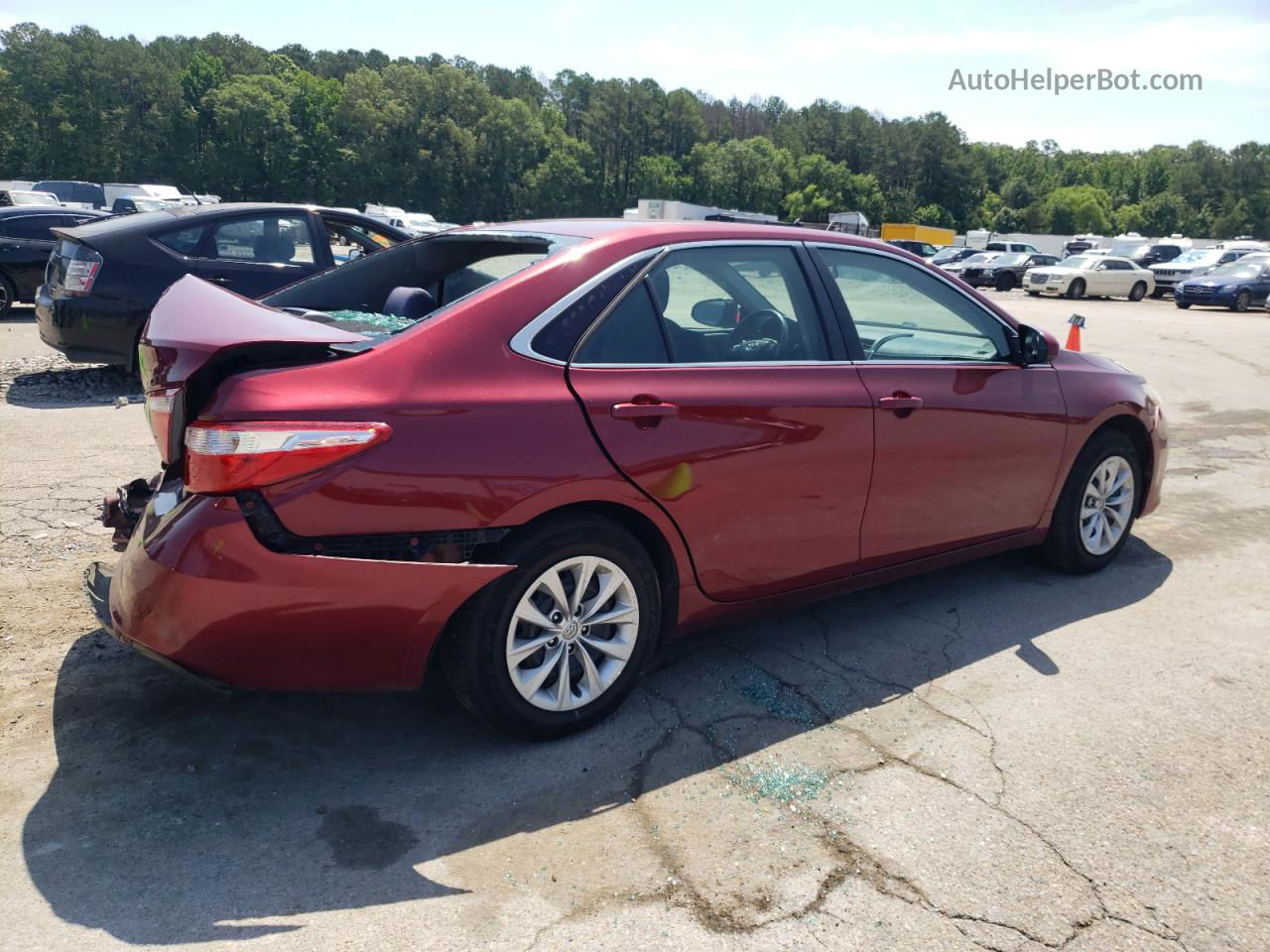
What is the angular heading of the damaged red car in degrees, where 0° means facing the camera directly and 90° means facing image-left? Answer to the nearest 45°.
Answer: approximately 225°

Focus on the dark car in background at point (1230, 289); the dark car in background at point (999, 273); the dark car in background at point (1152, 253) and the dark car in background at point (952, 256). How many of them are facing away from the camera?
0

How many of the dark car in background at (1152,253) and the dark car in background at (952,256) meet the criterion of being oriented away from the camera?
0

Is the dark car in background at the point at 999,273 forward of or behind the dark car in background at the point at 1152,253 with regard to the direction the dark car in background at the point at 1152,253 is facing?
forward

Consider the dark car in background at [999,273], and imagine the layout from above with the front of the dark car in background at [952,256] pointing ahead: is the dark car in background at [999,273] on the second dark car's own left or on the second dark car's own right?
on the second dark car's own left

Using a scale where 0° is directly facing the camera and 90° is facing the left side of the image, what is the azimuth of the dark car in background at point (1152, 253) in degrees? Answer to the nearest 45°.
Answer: approximately 45°

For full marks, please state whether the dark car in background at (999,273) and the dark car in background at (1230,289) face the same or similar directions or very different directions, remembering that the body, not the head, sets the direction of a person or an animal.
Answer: same or similar directions

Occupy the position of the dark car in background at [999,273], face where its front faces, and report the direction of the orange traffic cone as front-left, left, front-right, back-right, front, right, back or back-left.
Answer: front-left

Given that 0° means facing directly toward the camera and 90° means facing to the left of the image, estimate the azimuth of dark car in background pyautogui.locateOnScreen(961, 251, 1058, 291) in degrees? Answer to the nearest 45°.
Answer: approximately 45°

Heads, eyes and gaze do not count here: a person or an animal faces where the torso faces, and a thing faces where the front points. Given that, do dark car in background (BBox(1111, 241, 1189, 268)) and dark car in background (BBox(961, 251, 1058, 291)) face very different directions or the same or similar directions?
same or similar directions

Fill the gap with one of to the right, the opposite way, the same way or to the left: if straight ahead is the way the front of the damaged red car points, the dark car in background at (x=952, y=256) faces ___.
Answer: the opposite way

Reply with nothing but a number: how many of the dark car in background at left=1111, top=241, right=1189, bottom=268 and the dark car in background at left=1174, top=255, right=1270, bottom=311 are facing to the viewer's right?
0

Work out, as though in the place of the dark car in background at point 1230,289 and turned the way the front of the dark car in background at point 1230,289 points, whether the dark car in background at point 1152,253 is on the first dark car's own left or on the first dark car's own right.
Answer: on the first dark car's own right

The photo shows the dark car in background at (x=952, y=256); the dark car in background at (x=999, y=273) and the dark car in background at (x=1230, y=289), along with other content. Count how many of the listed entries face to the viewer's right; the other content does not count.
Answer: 0

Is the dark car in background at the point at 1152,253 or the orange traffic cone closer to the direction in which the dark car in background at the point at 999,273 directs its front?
the orange traffic cone
